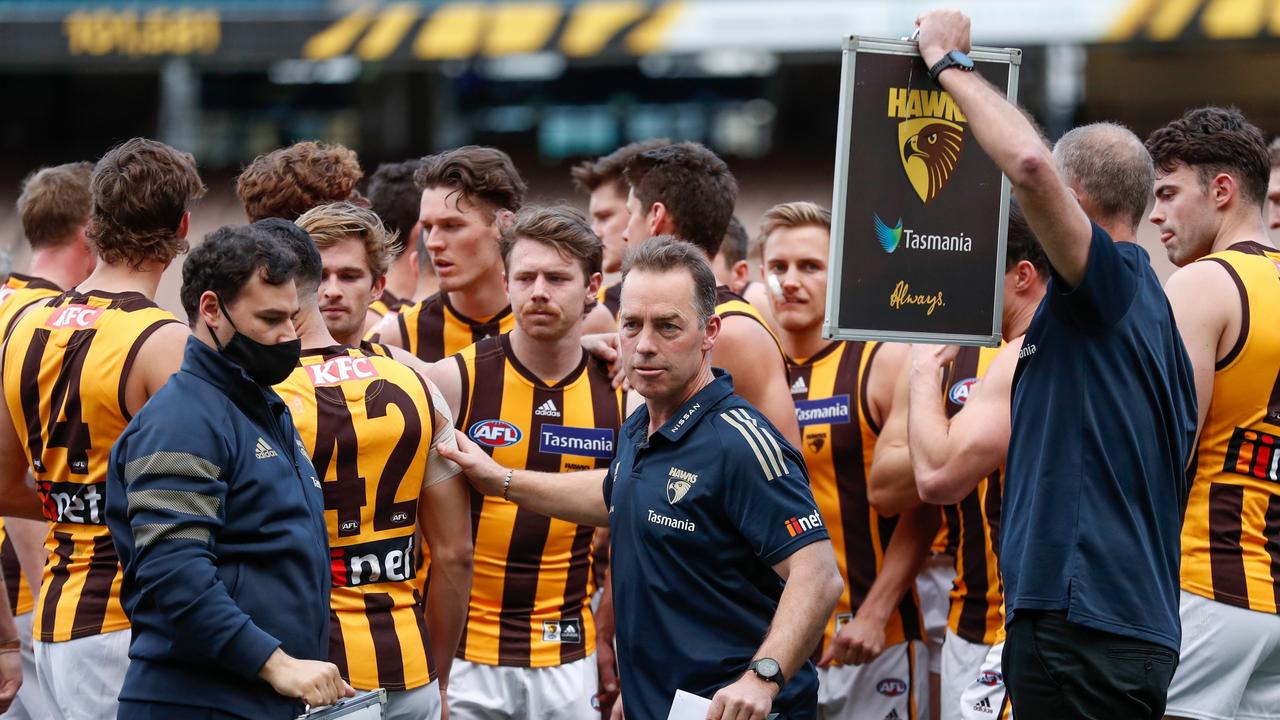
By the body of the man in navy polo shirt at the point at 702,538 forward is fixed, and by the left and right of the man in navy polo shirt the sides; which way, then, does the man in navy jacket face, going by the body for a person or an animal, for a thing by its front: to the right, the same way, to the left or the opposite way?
to the left

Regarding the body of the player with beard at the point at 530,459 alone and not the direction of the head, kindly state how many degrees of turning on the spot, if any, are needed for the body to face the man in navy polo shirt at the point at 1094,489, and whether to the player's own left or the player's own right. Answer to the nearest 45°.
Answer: approximately 45° to the player's own left

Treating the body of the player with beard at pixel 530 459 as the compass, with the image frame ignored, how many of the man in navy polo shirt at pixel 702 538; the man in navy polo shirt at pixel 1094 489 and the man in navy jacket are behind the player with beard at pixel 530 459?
0

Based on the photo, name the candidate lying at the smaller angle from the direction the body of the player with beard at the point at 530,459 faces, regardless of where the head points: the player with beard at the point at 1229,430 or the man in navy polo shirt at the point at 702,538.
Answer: the man in navy polo shirt

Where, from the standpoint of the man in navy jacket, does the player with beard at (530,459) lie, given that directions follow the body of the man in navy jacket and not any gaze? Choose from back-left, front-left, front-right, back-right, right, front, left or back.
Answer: left

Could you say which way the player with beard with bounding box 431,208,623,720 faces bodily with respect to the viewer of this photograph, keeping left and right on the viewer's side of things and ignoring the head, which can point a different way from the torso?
facing the viewer

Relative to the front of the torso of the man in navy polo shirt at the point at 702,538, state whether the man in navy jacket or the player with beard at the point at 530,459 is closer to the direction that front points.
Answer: the man in navy jacket

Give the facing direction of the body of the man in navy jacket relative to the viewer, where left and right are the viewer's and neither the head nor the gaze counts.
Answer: facing the viewer and to the right of the viewer

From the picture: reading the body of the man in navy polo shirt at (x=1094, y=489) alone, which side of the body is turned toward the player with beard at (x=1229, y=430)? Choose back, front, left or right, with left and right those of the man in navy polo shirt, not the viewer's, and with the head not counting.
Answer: right

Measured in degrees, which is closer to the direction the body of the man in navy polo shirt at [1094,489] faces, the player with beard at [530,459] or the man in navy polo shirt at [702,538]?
the player with beard

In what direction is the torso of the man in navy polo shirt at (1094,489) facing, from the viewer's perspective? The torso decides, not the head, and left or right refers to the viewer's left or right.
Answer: facing away from the viewer and to the left of the viewer

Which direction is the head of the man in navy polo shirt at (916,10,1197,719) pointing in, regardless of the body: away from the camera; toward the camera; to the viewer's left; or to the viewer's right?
away from the camera
